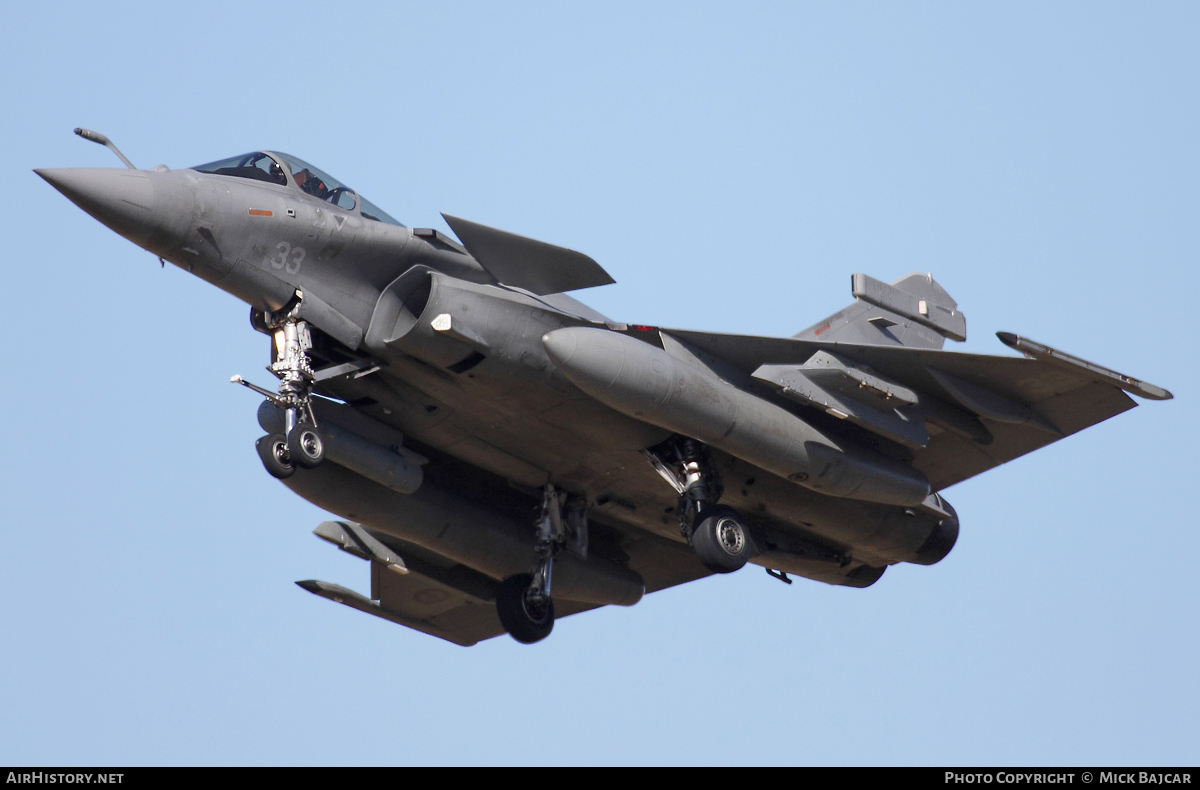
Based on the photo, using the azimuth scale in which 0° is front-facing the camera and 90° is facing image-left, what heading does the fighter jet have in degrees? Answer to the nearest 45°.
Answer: approximately 45°
